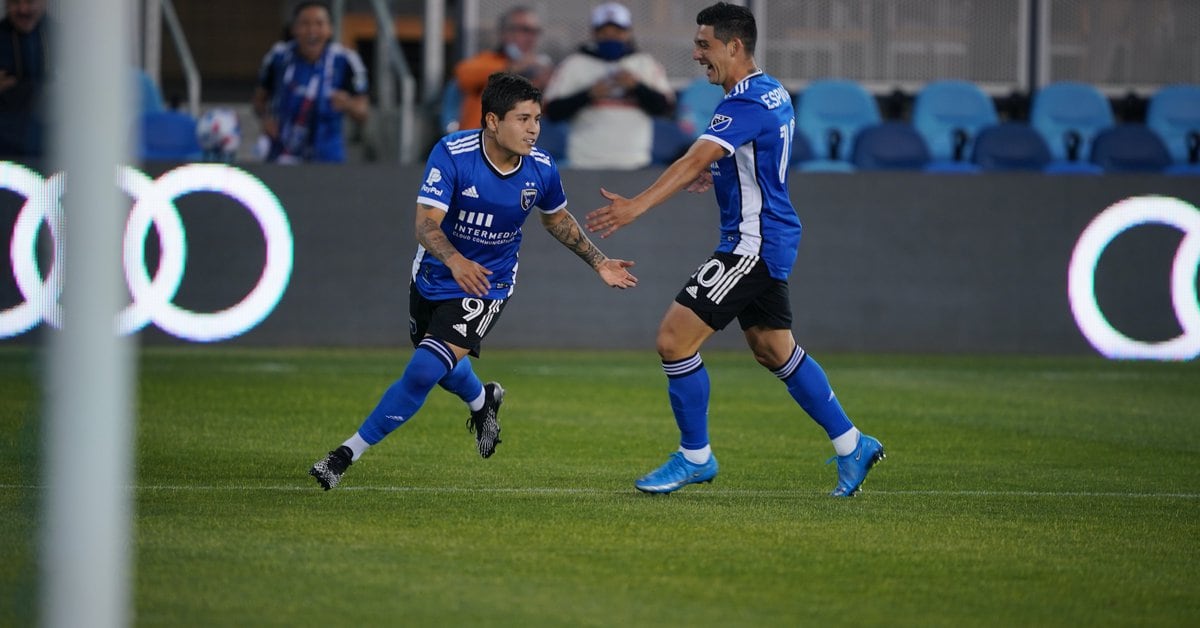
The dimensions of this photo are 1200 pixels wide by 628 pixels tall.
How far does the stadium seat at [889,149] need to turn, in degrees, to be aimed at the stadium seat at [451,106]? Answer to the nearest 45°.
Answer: approximately 90° to its right

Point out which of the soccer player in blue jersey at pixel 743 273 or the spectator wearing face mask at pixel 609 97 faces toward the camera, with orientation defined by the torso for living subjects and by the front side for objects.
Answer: the spectator wearing face mask

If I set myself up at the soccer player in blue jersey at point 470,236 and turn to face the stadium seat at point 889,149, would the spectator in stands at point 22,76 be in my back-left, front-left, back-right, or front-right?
front-left

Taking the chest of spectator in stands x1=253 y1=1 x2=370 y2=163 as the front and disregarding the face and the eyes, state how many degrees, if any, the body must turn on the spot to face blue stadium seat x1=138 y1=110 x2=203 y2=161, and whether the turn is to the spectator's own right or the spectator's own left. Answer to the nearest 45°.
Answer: approximately 135° to the spectator's own right

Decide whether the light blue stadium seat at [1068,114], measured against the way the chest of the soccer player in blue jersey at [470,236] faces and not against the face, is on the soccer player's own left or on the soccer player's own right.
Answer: on the soccer player's own left

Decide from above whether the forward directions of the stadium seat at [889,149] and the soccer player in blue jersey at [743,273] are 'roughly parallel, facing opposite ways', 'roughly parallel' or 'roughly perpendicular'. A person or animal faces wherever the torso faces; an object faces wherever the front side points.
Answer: roughly perpendicular

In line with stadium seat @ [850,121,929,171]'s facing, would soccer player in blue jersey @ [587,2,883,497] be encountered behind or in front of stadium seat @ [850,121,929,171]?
in front

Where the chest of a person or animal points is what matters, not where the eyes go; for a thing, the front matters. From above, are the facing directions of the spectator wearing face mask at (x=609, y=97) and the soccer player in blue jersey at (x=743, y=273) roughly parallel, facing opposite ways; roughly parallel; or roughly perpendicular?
roughly perpendicular

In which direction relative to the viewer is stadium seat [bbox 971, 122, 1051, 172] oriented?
toward the camera

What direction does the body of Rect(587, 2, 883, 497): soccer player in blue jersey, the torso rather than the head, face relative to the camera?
to the viewer's left

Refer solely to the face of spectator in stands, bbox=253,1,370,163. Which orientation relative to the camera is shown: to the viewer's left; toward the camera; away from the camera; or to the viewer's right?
toward the camera

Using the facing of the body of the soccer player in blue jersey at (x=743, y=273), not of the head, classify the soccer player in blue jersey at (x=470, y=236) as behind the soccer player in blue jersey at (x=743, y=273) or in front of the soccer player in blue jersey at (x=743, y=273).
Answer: in front

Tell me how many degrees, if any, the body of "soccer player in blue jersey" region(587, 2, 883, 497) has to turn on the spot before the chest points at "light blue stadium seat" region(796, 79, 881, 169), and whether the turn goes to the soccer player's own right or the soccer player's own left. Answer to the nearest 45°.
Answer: approximately 90° to the soccer player's own right

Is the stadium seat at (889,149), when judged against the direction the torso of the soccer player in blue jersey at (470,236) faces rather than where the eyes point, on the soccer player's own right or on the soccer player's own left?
on the soccer player's own left

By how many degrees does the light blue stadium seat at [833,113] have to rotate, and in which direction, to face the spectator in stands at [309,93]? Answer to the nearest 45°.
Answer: approximately 45° to its right

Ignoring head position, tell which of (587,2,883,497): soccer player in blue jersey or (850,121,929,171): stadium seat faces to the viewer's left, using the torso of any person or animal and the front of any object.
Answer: the soccer player in blue jersey

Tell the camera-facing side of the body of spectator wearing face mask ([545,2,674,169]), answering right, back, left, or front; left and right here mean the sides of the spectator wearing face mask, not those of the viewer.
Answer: front
